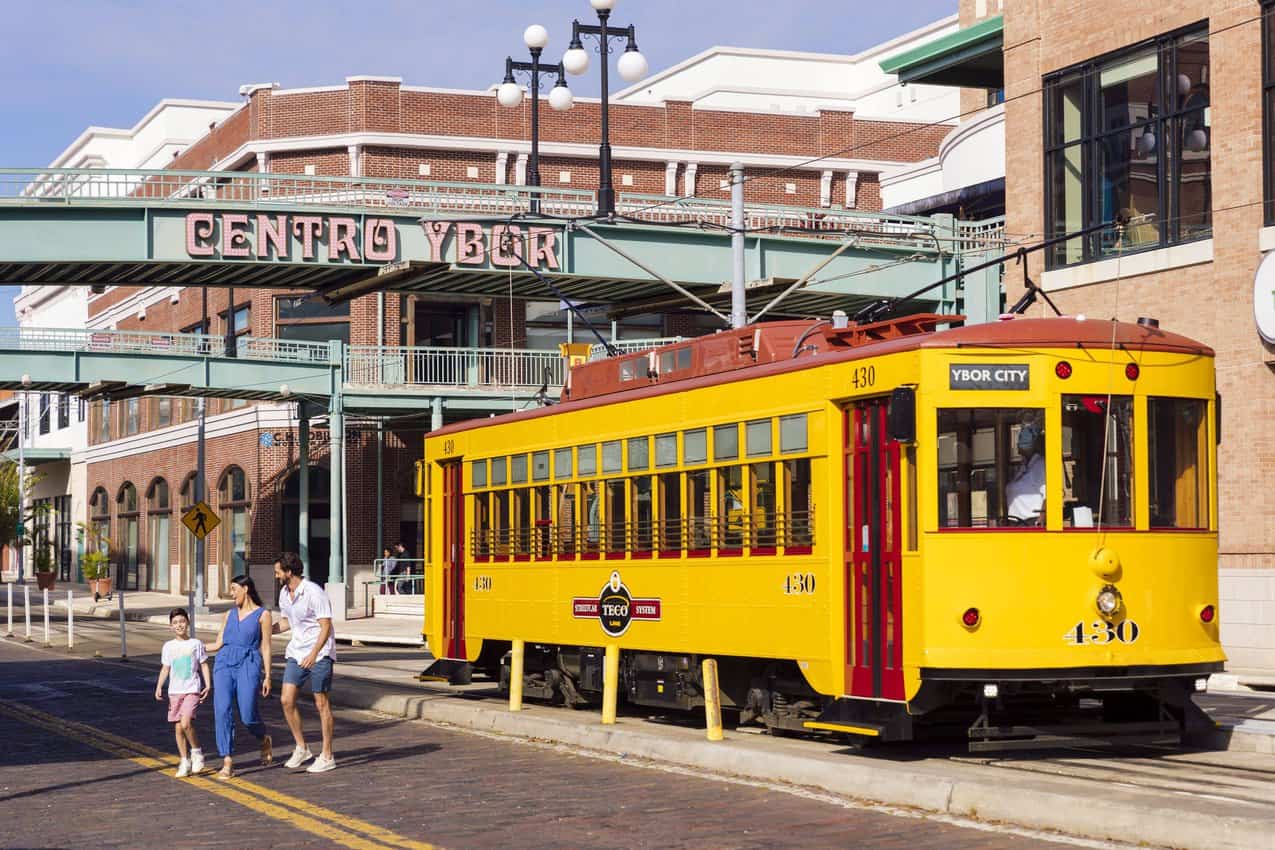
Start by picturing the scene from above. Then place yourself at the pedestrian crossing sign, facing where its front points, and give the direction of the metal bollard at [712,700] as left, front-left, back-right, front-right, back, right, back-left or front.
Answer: front

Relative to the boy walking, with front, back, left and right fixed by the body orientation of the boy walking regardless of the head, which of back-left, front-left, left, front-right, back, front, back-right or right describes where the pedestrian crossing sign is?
back

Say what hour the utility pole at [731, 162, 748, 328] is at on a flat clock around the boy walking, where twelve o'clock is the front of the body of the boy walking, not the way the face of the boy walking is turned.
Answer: The utility pole is roughly at 7 o'clock from the boy walking.

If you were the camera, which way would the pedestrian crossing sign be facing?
facing the viewer

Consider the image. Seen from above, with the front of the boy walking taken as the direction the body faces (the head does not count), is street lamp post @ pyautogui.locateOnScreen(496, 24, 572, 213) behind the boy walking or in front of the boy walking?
behind

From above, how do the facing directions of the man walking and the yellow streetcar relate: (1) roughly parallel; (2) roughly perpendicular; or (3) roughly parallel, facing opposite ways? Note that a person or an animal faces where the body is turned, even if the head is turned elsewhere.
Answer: roughly perpendicular

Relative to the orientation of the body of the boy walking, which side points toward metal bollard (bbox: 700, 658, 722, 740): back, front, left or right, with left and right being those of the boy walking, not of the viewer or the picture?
left

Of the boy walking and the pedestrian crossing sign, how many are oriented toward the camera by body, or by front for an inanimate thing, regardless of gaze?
2

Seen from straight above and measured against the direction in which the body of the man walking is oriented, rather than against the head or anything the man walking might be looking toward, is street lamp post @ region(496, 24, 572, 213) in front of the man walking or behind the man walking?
behind

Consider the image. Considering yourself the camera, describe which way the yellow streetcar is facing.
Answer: facing the viewer and to the right of the viewer

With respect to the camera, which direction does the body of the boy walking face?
toward the camera

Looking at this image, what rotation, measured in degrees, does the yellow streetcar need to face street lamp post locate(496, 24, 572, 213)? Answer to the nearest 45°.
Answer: approximately 135° to its left

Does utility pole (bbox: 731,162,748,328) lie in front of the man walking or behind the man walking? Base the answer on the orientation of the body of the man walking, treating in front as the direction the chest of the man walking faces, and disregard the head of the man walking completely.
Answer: behind

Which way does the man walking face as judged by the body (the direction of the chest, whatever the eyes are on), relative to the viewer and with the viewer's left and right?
facing the viewer and to the left of the viewer

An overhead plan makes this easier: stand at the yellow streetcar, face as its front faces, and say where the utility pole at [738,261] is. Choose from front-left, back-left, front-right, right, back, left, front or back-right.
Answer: back-left
